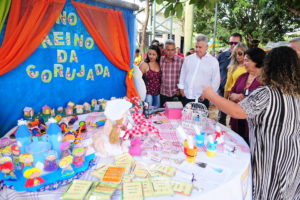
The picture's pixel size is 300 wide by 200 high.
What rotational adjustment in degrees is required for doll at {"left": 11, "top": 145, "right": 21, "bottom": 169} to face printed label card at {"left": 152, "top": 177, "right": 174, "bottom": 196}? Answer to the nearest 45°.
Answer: approximately 45° to its left

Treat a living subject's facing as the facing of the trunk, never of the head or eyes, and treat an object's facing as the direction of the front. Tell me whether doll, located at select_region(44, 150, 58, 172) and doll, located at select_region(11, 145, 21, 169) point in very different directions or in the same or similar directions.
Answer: same or similar directions

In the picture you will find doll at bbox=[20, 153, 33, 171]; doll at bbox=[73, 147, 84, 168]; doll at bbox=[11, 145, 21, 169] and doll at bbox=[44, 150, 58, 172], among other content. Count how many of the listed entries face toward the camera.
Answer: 4

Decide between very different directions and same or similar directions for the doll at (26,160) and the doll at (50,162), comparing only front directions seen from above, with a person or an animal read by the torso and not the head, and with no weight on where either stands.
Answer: same or similar directions

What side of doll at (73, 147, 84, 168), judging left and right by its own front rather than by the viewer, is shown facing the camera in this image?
front

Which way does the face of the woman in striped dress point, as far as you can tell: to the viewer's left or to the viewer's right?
to the viewer's left

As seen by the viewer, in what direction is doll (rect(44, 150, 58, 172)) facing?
toward the camera

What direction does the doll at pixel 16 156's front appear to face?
toward the camera

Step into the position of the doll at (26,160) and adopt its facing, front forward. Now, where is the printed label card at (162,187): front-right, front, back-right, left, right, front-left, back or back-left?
front-left

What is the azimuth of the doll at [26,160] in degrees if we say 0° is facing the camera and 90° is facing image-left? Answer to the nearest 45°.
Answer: approximately 0°

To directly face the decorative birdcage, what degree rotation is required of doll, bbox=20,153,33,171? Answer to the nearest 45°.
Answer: approximately 90° to its left

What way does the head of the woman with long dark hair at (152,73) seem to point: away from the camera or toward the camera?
toward the camera

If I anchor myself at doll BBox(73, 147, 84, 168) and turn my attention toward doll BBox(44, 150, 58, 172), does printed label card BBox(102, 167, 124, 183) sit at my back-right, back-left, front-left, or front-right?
back-left
